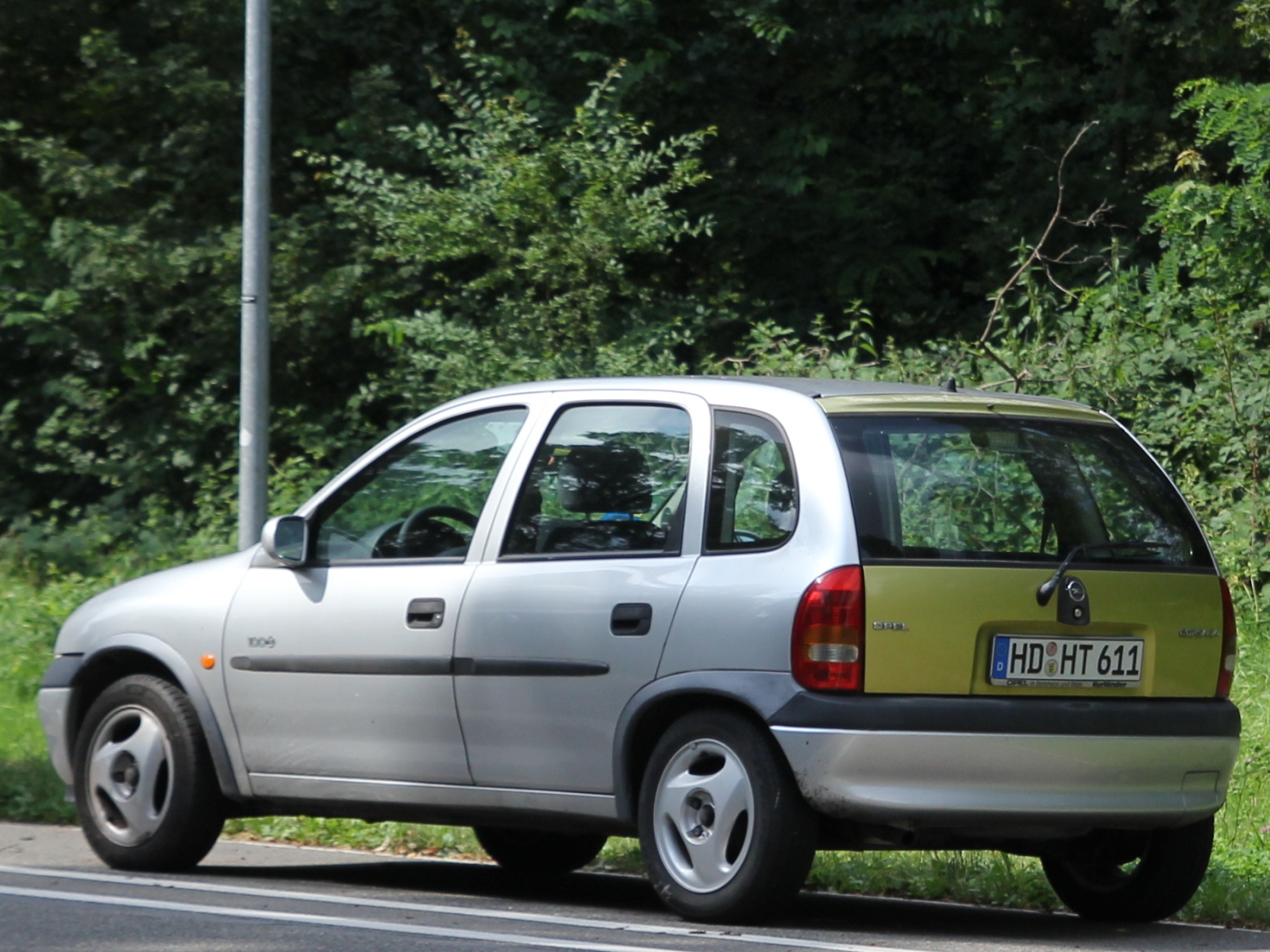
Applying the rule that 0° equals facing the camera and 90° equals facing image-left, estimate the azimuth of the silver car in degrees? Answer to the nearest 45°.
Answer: approximately 135°

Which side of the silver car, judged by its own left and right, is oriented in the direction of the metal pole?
front
